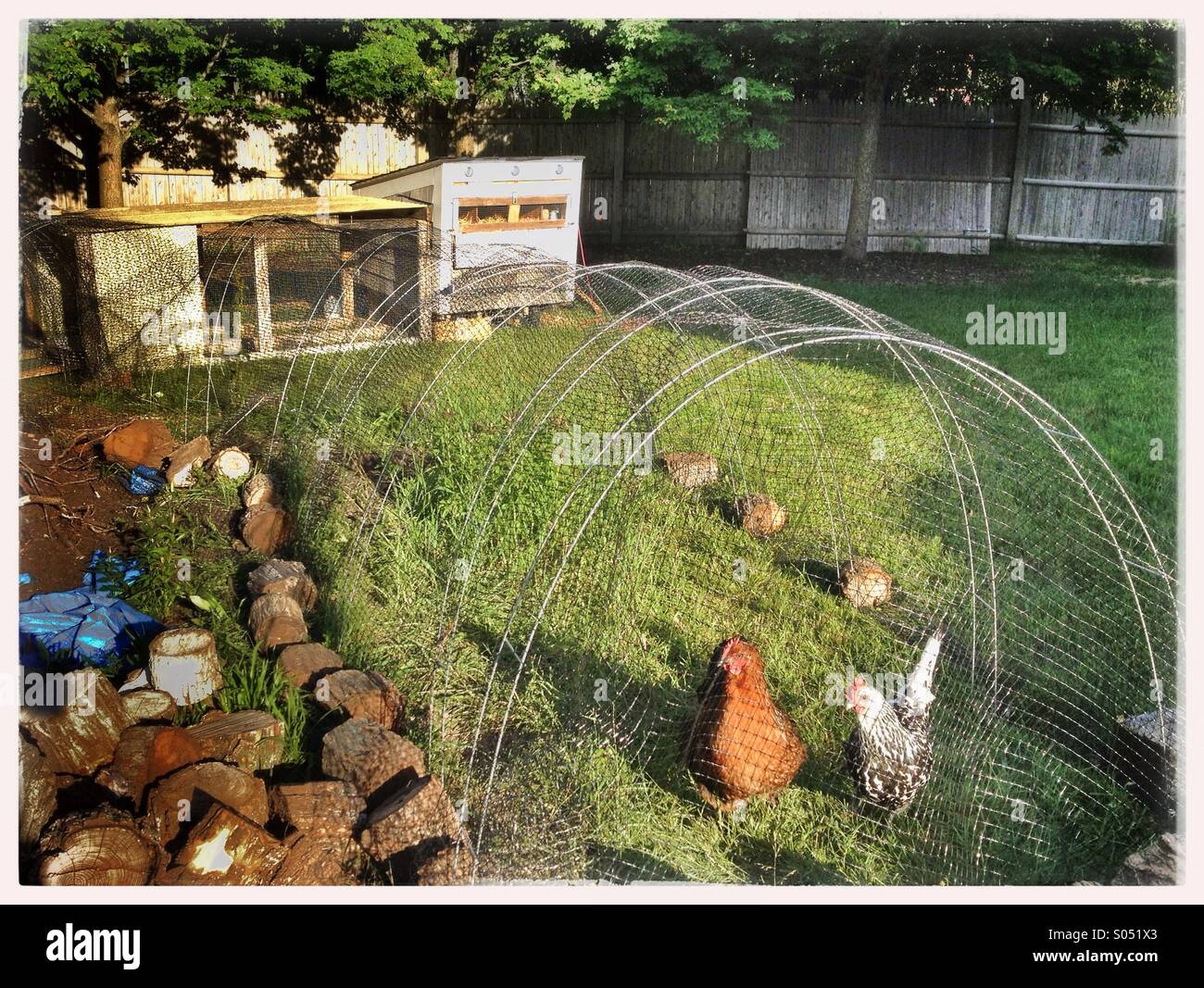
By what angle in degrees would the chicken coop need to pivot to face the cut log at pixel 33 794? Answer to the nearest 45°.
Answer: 0° — it already faces it

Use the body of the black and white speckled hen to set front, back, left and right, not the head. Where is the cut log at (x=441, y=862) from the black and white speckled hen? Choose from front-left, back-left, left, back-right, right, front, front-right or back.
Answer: front

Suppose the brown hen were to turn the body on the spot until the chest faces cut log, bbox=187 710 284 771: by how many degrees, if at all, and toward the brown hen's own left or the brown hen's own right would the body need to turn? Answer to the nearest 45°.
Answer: approximately 45° to the brown hen's own right

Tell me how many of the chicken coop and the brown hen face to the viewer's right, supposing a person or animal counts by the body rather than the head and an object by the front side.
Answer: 0

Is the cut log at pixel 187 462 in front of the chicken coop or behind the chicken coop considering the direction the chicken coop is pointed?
in front

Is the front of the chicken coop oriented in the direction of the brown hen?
yes

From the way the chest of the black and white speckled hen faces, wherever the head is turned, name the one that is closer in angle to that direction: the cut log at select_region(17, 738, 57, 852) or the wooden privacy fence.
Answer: the cut log

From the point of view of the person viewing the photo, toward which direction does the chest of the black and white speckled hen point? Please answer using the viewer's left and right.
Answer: facing the viewer and to the left of the viewer

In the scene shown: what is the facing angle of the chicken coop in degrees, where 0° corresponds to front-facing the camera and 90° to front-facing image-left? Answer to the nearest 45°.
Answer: approximately 0°

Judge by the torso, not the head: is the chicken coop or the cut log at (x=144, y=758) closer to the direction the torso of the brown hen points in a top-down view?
the cut log
